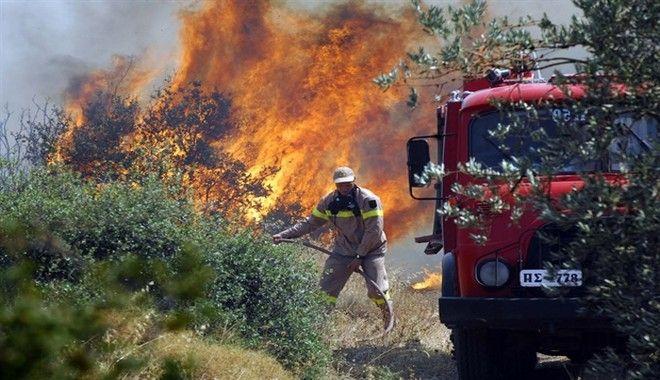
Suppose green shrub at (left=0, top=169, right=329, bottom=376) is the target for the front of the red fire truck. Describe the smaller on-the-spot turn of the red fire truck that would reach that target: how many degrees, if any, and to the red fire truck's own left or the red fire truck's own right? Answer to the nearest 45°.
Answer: approximately 90° to the red fire truck's own right

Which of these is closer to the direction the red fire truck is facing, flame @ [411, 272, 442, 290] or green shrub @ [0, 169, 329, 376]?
the green shrub

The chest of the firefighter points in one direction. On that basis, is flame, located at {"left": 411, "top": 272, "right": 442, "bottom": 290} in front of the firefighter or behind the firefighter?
behind

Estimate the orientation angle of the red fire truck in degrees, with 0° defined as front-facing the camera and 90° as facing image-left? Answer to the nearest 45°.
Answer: approximately 0°

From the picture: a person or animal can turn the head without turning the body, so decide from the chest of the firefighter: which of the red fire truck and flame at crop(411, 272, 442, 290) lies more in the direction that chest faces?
the red fire truck
